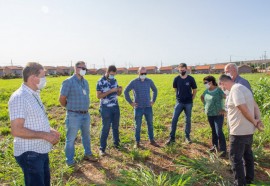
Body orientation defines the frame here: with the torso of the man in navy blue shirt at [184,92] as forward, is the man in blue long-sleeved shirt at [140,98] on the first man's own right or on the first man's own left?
on the first man's own right

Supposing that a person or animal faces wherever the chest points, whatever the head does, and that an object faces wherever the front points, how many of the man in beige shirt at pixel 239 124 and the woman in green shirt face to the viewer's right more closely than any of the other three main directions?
0

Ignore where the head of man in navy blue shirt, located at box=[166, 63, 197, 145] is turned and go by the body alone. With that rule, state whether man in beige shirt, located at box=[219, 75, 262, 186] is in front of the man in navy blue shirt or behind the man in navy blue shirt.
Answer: in front

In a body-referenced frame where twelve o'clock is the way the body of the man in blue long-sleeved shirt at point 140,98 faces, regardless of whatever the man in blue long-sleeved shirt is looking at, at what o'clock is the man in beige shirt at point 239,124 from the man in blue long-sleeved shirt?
The man in beige shirt is roughly at 11 o'clock from the man in blue long-sleeved shirt.

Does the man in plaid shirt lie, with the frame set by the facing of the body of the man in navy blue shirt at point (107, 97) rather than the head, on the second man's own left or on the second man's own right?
on the second man's own right

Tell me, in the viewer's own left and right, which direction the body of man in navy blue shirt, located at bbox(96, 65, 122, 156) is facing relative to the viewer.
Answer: facing the viewer and to the right of the viewer

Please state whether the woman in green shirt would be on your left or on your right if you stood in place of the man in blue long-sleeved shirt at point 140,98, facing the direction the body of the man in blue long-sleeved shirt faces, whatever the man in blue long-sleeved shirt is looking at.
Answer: on your left

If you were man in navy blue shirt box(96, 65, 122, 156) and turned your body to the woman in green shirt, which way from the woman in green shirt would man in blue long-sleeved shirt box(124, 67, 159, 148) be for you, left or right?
left

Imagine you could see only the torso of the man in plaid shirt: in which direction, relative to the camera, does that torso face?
to the viewer's right

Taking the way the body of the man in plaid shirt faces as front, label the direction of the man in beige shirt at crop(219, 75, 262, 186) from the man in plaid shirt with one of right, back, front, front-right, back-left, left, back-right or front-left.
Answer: front

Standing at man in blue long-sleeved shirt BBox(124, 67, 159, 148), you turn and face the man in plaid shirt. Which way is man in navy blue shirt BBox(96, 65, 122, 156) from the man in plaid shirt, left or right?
right

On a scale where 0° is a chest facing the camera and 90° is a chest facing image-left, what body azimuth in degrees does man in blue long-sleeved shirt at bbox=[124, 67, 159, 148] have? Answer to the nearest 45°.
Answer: approximately 0°

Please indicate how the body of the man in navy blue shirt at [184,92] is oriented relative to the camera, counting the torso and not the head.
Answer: toward the camera

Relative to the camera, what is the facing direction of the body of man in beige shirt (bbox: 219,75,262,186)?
to the viewer's left

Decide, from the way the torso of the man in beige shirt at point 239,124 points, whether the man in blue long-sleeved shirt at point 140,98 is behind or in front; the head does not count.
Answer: in front

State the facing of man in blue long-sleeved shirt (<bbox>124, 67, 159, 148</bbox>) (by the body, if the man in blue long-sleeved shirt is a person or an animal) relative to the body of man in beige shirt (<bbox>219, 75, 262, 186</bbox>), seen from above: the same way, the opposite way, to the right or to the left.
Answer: to the left

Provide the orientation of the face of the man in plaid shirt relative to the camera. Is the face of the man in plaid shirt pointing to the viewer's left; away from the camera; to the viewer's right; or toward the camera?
to the viewer's right
